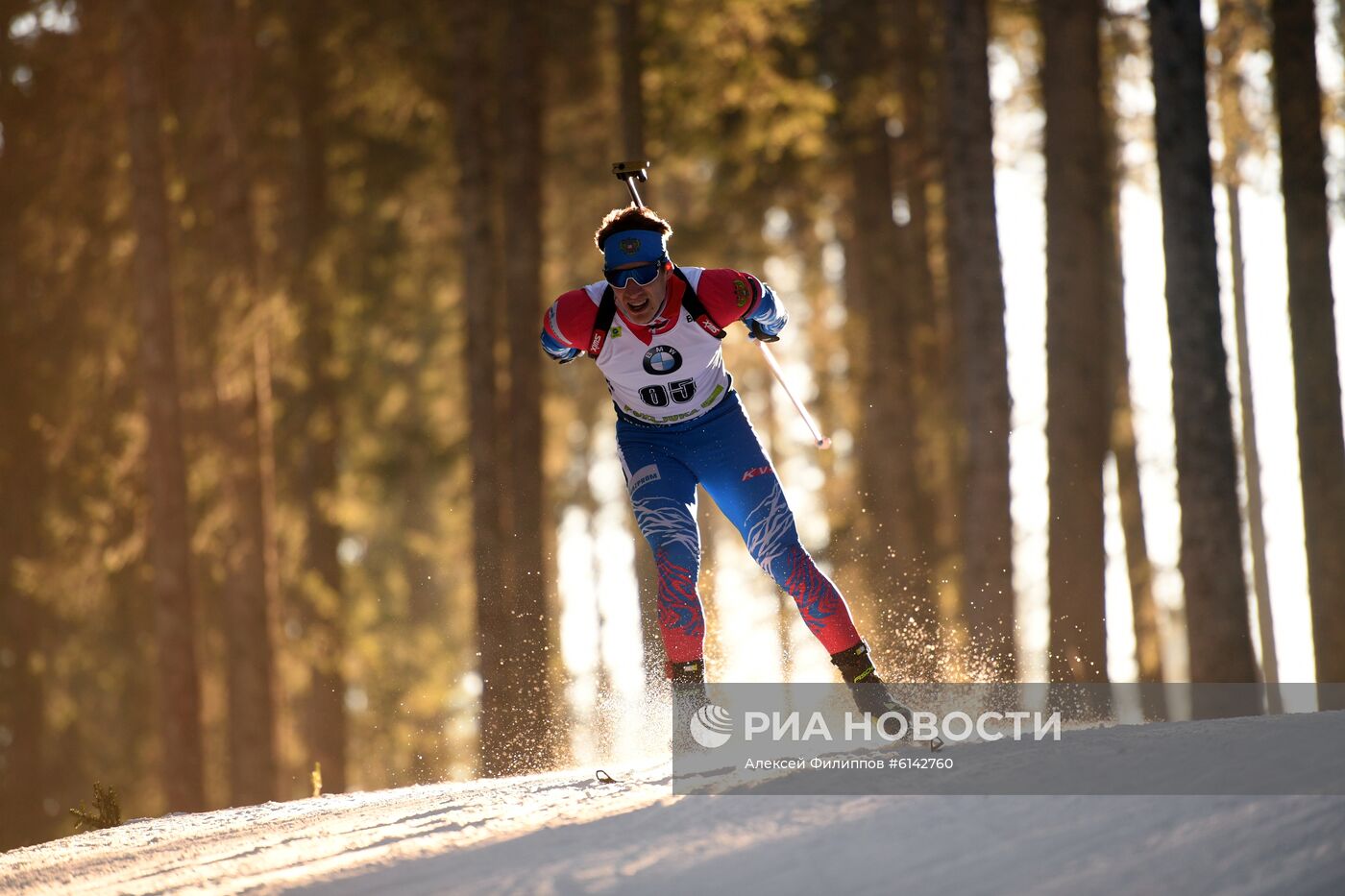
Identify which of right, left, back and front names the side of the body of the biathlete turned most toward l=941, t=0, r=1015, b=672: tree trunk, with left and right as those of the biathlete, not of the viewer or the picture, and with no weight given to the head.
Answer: back

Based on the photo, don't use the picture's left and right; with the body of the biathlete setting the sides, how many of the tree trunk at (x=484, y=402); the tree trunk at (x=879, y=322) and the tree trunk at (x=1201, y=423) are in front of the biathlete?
0

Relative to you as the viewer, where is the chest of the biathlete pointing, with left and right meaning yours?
facing the viewer

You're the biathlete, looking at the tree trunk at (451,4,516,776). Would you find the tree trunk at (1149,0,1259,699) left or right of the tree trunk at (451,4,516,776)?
right

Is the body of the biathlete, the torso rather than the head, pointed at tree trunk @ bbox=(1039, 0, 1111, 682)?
no

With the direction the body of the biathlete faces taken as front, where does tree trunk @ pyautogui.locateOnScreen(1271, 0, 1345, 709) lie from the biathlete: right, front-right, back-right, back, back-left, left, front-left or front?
back-left

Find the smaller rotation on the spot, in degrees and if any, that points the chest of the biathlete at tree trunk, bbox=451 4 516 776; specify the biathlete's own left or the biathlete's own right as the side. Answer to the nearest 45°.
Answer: approximately 180°

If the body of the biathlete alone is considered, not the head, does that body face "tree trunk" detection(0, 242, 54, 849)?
no

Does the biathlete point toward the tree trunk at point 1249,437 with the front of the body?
no

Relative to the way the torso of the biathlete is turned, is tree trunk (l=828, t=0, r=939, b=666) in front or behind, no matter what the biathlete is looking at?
behind

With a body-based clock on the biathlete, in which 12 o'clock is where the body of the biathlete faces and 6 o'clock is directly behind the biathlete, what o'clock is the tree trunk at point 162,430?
The tree trunk is roughly at 5 o'clock from the biathlete.

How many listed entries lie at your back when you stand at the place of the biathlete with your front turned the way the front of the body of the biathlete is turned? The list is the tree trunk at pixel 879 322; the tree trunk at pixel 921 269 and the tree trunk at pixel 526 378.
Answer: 3

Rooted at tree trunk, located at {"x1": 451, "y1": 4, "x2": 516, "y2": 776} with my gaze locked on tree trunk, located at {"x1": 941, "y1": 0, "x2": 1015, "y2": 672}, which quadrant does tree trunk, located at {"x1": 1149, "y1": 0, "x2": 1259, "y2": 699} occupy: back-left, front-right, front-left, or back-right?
front-right

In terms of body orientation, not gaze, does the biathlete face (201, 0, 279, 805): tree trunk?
no
